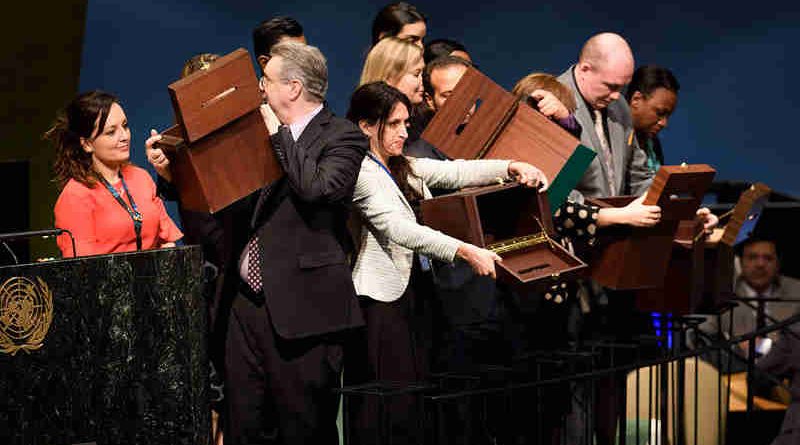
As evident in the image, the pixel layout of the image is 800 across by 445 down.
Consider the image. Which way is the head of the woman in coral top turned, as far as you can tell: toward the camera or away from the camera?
toward the camera

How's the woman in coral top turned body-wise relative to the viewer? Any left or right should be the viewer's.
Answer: facing the viewer and to the right of the viewer

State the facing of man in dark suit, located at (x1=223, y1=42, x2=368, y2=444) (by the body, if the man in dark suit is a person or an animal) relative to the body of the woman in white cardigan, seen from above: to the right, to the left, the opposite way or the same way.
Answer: the opposite way

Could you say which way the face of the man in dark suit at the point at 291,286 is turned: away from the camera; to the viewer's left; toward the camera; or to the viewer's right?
to the viewer's left

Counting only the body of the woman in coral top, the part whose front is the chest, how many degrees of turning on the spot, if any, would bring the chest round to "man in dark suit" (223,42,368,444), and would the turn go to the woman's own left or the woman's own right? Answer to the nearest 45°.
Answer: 0° — they already face them

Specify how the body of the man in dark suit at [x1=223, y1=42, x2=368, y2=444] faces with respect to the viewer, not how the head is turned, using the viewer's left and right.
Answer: facing the viewer and to the left of the viewer

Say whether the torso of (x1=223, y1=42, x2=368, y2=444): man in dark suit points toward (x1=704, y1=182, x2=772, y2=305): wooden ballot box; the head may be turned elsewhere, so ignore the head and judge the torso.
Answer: no

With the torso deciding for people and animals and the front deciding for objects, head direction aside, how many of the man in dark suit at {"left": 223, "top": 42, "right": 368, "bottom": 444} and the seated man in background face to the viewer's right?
0

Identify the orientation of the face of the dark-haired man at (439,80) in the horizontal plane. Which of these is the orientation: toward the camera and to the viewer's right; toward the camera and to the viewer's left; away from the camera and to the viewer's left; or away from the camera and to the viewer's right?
toward the camera and to the viewer's right

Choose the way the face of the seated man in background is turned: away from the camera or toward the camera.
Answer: toward the camera

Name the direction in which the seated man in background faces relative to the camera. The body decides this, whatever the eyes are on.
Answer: toward the camera
